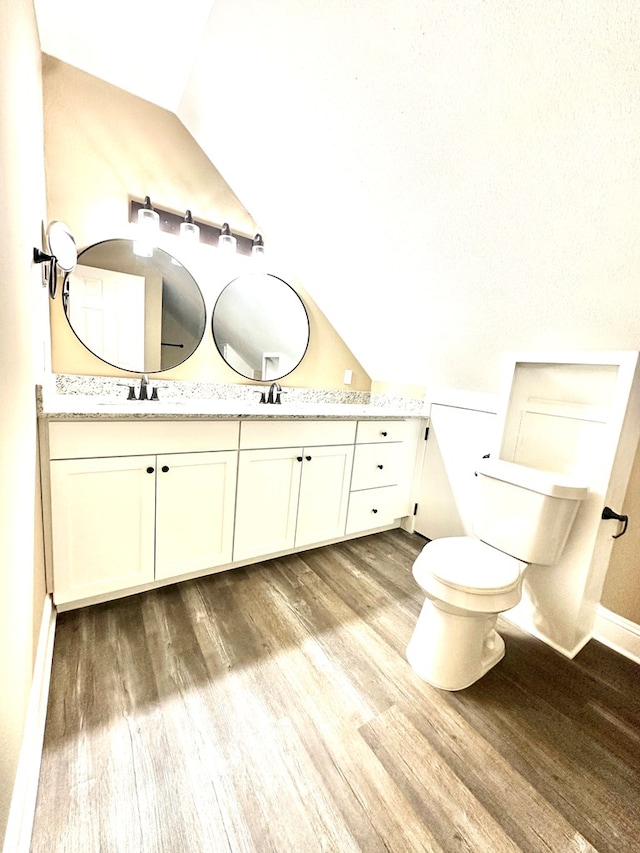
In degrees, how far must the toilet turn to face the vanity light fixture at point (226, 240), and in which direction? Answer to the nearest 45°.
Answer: approximately 45° to its right

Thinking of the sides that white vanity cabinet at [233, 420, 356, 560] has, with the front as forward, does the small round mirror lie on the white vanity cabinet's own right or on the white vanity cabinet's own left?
on the white vanity cabinet's own right

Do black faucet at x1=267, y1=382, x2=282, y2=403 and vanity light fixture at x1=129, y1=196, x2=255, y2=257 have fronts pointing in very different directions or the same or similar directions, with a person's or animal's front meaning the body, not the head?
same or similar directions

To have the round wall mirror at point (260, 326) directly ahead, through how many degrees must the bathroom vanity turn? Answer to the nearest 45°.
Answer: approximately 135° to its left

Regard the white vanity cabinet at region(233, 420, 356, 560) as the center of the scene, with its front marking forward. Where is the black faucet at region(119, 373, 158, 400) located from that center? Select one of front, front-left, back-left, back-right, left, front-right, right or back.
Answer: back-right

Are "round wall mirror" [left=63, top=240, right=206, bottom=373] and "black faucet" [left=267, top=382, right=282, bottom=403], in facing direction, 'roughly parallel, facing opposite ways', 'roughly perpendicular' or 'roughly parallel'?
roughly parallel

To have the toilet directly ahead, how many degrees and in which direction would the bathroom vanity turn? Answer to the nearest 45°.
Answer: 0° — it already faces it

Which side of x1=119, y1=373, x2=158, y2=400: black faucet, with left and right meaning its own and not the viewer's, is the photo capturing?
front

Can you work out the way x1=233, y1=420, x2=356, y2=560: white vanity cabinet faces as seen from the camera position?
facing the viewer and to the right of the viewer
